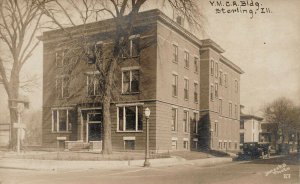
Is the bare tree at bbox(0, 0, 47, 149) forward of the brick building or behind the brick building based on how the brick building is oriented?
forward

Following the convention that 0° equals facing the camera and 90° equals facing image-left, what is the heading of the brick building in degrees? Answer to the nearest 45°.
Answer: approximately 45°

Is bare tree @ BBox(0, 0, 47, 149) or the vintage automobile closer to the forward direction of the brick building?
the bare tree

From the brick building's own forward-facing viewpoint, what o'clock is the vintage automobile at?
The vintage automobile is roughly at 7 o'clock from the brick building.
